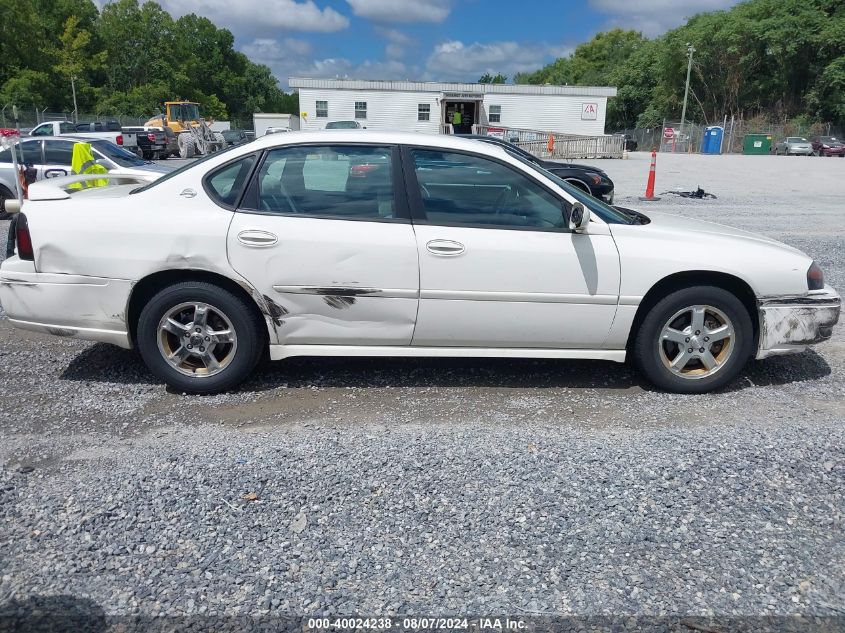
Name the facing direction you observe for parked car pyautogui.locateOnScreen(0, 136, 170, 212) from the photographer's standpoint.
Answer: facing the viewer and to the right of the viewer

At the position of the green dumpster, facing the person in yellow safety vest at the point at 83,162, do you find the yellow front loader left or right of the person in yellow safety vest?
right

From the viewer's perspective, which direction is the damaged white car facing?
to the viewer's right

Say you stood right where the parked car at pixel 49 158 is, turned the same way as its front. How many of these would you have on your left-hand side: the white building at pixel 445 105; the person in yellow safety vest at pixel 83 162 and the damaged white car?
1

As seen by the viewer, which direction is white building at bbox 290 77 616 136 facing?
toward the camera

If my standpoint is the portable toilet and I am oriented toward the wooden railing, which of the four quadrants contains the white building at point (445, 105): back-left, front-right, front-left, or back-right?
front-right

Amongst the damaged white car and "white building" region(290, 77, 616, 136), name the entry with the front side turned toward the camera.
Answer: the white building

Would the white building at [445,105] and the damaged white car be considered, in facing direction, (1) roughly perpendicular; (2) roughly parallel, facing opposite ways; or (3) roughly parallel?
roughly perpendicular
